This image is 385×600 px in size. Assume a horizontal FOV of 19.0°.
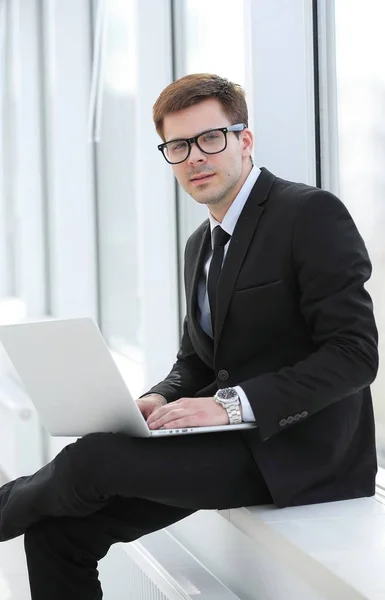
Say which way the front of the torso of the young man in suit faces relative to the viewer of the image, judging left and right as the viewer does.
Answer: facing the viewer and to the left of the viewer

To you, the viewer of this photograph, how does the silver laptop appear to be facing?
facing away from the viewer and to the right of the viewer
